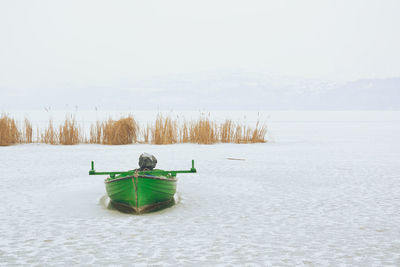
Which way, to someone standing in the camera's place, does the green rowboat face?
facing the viewer
